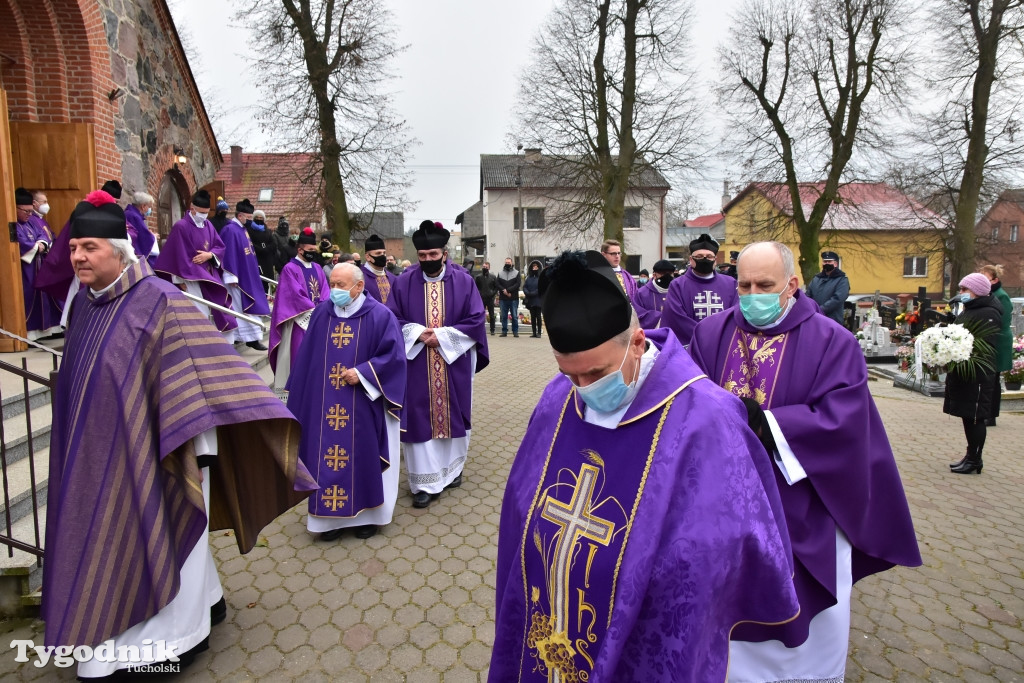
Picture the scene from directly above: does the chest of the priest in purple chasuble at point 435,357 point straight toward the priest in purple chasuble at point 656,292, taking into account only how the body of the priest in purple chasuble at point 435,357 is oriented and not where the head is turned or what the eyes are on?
no

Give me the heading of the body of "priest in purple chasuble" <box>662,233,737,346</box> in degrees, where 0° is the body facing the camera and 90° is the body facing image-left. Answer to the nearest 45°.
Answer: approximately 0°

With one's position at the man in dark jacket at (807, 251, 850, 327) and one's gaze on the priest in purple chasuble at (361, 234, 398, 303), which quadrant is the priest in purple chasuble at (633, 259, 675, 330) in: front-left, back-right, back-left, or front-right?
front-left

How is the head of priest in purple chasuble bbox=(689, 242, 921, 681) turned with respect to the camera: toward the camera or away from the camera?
toward the camera

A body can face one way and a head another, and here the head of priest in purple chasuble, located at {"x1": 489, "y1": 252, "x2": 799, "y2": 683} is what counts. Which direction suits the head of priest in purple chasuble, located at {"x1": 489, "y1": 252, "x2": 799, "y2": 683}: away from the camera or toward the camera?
toward the camera

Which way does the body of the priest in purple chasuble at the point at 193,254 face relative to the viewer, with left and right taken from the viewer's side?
facing the viewer and to the right of the viewer

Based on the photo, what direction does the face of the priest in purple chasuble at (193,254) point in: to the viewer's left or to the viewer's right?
to the viewer's right

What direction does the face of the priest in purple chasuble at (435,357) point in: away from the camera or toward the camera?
toward the camera

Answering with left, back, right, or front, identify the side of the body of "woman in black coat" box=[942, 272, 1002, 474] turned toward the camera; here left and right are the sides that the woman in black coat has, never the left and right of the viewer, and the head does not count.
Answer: left

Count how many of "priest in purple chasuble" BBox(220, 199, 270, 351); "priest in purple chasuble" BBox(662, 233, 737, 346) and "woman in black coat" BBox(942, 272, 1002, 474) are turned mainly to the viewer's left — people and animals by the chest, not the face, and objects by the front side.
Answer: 1

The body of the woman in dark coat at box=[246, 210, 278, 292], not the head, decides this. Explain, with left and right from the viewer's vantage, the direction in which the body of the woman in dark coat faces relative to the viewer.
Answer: facing the viewer

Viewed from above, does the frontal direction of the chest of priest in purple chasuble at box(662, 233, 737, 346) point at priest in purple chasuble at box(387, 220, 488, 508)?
no

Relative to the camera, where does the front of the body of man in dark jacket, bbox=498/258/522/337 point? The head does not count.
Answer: toward the camera

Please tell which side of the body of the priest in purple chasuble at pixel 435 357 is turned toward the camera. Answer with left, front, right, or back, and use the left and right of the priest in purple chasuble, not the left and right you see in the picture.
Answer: front

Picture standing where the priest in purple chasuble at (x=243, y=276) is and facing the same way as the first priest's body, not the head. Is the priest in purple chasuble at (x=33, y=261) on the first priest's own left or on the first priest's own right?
on the first priest's own right

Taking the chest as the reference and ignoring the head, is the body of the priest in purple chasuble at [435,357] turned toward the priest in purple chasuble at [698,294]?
no

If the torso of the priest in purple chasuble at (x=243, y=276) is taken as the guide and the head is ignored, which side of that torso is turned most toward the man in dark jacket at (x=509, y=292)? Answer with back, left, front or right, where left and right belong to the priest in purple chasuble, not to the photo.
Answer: left

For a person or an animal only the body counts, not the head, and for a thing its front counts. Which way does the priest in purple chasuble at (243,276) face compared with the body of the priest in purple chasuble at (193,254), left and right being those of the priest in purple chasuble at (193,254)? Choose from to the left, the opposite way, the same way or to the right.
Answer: the same way
